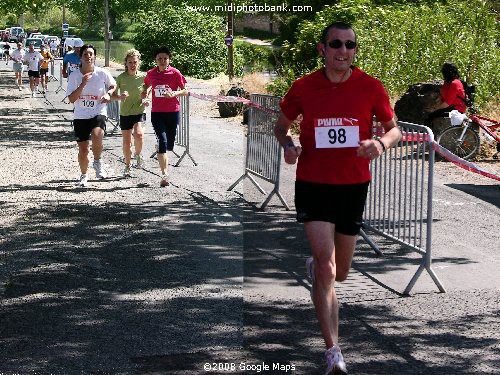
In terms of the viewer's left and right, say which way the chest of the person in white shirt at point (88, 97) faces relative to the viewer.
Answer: facing the viewer

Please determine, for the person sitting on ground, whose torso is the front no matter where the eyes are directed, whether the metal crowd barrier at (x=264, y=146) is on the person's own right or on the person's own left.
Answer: on the person's own left

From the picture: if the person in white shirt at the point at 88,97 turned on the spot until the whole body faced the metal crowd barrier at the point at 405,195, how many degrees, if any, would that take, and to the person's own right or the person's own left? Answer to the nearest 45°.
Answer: approximately 45° to the person's own left

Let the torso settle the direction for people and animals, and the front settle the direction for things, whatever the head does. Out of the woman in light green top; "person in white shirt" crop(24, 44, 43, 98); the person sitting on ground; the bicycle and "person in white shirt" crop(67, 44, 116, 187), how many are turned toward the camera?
3

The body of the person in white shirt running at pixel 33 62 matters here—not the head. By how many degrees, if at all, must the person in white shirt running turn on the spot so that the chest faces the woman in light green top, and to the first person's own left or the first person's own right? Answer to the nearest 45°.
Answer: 0° — they already face them

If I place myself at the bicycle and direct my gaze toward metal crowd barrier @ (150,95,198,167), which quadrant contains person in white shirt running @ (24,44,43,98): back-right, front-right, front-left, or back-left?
front-right

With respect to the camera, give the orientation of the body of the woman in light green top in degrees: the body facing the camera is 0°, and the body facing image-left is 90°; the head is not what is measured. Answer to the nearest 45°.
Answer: approximately 0°

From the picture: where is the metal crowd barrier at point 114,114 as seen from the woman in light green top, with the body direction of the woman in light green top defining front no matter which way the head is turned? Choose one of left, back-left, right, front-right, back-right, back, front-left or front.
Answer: back

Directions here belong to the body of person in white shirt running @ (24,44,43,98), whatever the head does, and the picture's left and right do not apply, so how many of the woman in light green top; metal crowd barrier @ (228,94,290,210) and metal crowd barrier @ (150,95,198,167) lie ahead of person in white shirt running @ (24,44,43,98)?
3

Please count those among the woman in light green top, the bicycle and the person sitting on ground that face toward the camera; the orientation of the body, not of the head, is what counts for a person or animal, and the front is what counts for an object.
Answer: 1
